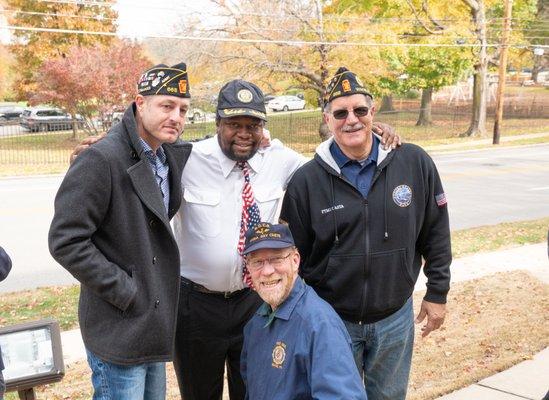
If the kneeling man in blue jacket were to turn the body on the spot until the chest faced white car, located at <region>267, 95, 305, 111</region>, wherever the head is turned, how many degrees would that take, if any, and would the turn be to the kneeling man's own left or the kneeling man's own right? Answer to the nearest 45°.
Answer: approximately 135° to the kneeling man's own right

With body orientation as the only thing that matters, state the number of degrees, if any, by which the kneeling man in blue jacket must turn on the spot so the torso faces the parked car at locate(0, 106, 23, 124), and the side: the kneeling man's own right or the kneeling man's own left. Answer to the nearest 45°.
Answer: approximately 90° to the kneeling man's own right

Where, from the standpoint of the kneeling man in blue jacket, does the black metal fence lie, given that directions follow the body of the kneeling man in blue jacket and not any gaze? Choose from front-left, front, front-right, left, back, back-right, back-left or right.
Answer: back-right

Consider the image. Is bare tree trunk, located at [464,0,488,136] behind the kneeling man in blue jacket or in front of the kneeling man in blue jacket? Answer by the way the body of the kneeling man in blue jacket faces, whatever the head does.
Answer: behind

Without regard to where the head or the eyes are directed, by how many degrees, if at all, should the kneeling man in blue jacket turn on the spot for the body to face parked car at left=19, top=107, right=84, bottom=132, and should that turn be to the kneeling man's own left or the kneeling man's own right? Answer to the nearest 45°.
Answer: approximately 90° to the kneeling man's own right

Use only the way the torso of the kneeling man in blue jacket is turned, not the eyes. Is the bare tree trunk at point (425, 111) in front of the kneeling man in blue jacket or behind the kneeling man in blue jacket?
behind

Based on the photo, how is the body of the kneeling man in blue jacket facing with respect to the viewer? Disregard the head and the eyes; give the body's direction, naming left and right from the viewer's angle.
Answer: facing the viewer and to the left of the viewer

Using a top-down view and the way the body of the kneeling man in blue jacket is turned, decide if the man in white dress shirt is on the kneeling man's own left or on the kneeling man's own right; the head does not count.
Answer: on the kneeling man's own right
